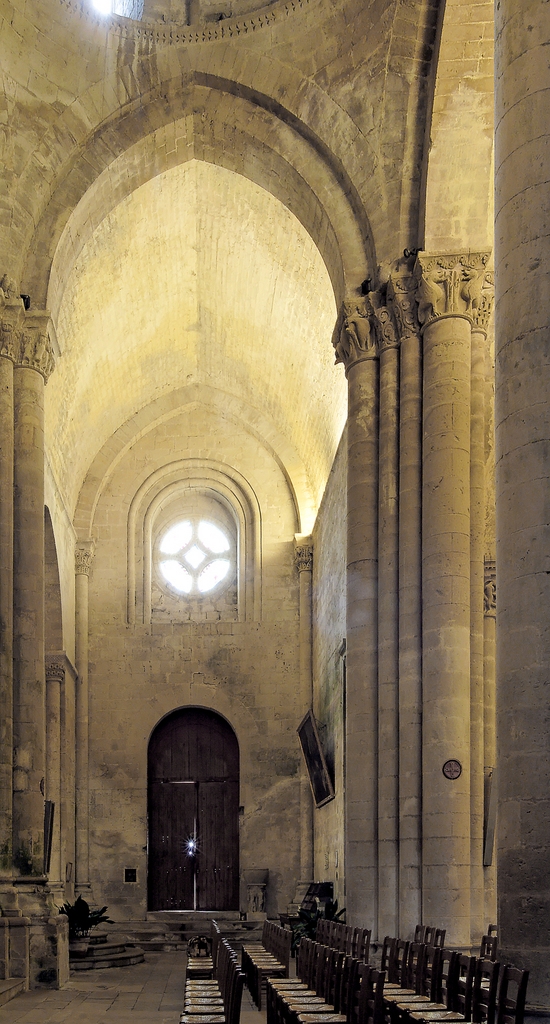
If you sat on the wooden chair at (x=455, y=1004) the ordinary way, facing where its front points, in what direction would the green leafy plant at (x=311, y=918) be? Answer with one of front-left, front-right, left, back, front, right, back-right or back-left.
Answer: right

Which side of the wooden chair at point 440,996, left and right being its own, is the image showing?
left

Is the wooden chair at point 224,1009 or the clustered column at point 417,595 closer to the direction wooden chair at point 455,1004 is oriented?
the wooden chair

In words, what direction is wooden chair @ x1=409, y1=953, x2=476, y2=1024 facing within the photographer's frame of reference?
facing to the left of the viewer

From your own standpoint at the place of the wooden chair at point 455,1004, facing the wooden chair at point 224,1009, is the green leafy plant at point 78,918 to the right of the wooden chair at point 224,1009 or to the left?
right

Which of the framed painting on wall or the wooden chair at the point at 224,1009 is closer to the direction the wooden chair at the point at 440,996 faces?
the wooden chair
